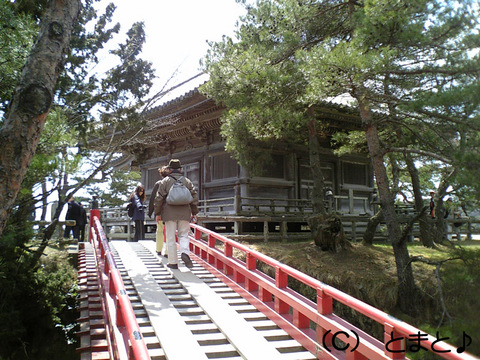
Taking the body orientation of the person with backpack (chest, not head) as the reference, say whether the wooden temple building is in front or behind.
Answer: in front

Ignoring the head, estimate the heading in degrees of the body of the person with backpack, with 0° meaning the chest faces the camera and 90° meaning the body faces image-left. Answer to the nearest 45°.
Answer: approximately 180°
